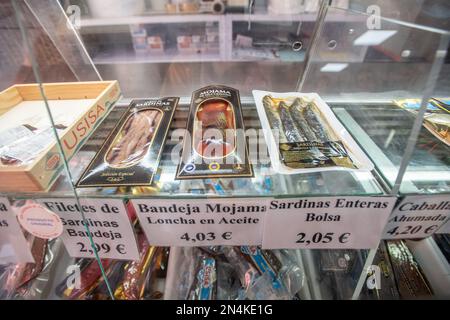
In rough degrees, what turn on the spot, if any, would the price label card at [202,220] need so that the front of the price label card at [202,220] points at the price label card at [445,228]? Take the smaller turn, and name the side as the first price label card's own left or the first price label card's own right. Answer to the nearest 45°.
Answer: approximately 90° to the first price label card's own left

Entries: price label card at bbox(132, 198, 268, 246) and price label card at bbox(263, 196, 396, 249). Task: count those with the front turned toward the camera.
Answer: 2

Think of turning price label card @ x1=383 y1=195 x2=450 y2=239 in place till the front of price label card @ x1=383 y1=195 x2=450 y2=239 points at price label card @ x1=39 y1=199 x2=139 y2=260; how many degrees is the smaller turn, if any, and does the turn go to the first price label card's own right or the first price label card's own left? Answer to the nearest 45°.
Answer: approximately 45° to the first price label card's own right

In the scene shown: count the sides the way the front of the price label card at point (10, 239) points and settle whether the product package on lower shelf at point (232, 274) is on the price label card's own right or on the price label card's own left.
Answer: on the price label card's own left

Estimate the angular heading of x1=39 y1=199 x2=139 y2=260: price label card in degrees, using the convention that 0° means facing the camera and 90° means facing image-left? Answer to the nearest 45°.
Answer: approximately 0°

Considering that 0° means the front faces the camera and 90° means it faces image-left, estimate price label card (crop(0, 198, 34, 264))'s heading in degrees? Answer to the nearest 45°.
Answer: approximately 0°

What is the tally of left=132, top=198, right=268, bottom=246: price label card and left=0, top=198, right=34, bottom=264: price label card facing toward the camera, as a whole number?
2

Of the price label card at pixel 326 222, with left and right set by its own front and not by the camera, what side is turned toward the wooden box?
right
